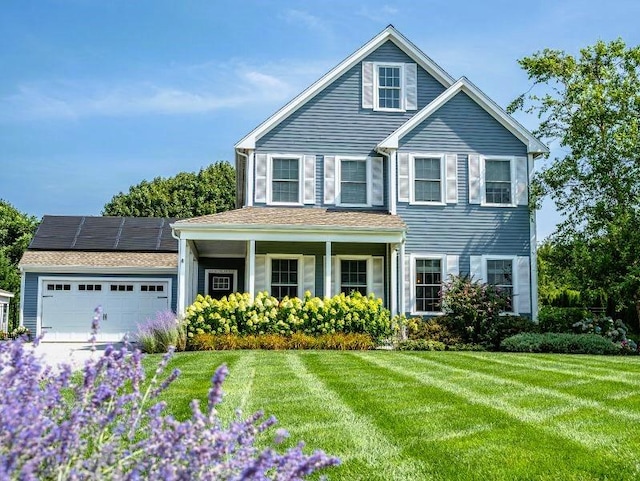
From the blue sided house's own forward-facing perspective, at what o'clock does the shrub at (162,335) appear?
The shrub is roughly at 2 o'clock from the blue sided house.

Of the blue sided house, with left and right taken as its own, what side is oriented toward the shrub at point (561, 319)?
left

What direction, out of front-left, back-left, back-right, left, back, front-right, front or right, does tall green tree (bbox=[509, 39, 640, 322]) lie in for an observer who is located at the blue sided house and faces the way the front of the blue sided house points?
left

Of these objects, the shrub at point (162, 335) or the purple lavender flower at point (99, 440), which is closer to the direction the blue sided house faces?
the purple lavender flower

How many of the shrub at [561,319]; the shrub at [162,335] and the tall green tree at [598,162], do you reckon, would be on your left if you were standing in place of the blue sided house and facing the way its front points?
2

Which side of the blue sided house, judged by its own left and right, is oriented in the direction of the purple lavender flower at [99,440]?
front

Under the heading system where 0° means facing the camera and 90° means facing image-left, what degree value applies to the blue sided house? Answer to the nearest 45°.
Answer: approximately 0°

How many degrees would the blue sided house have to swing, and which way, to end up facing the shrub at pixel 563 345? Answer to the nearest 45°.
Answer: approximately 45° to its left
